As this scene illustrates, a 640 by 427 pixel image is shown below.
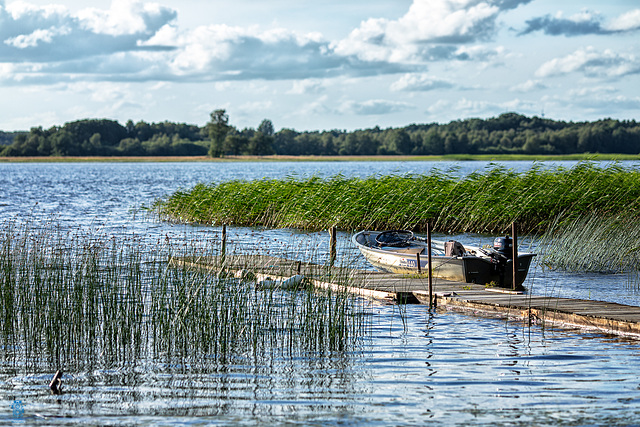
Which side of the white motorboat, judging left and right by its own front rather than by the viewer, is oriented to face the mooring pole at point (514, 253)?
back

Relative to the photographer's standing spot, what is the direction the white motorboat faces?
facing away from the viewer and to the left of the viewer
